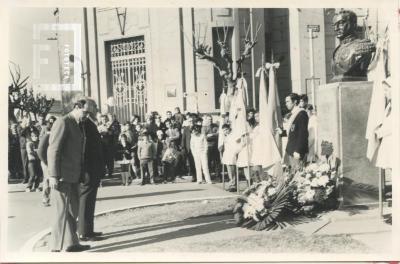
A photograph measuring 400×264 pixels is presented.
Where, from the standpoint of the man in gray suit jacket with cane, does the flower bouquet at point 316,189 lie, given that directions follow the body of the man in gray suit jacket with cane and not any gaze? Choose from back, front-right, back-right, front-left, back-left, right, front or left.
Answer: front

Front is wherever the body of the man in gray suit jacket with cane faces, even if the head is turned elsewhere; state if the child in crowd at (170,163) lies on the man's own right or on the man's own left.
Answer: on the man's own left

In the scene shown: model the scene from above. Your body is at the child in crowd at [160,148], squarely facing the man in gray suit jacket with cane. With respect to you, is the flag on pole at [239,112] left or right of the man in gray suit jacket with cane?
left

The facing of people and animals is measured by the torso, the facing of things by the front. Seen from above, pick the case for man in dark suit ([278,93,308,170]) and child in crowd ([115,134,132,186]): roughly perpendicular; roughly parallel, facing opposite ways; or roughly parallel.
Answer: roughly perpendicular

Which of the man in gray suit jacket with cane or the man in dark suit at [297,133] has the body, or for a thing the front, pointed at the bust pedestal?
the man in gray suit jacket with cane

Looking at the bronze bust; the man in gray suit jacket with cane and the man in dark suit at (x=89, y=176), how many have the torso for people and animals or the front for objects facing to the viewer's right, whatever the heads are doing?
2

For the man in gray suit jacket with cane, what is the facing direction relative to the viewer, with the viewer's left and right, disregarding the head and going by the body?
facing to the right of the viewer

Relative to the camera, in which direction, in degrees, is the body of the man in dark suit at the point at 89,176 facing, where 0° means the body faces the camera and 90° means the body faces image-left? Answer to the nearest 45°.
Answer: approximately 270°

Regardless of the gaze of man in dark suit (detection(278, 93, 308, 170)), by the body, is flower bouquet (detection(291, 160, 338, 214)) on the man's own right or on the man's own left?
on the man's own left
